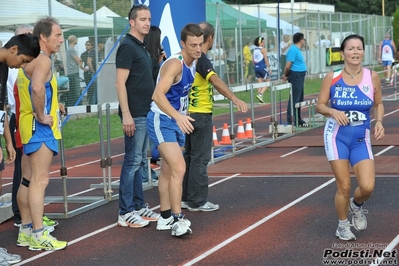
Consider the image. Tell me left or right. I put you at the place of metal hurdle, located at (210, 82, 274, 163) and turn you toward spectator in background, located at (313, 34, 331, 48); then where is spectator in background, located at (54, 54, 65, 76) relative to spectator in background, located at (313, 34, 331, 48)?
left

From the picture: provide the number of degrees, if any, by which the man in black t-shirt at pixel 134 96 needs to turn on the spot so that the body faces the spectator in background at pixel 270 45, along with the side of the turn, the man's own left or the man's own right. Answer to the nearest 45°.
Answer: approximately 90° to the man's own left

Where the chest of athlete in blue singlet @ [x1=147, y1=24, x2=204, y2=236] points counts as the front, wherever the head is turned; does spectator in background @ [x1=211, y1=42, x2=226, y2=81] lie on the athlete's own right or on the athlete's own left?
on the athlete's own left

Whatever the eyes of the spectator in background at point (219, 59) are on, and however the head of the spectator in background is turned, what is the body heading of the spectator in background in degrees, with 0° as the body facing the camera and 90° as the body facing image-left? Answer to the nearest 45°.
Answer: approximately 0°

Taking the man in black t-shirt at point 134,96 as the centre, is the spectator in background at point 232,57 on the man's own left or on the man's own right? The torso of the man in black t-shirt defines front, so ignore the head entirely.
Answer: on the man's own left
